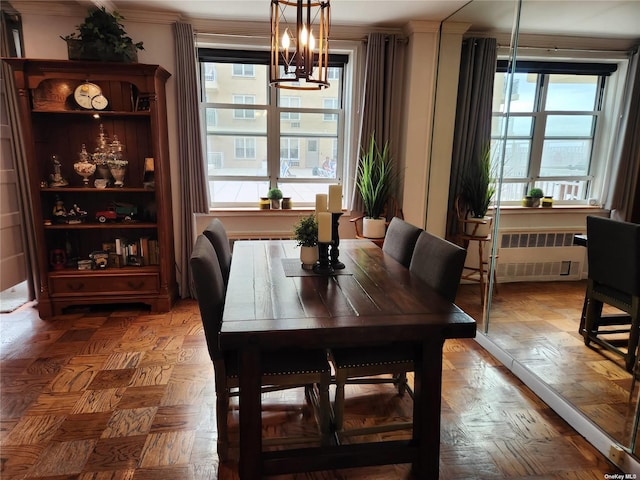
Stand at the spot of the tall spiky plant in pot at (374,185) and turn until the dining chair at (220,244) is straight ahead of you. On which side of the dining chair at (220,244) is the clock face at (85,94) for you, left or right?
right

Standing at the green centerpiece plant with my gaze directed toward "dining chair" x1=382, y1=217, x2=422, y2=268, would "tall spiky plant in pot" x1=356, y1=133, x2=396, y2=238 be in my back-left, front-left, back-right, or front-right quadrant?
front-left

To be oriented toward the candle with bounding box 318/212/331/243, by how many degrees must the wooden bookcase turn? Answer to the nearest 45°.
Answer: approximately 45° to its left

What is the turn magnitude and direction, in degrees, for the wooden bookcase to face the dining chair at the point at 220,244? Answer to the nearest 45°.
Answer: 0° — it already faces it

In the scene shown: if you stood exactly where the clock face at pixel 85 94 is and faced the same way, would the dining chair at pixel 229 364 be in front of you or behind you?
in front

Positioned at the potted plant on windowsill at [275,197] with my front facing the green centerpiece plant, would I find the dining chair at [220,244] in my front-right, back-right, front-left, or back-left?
front-right

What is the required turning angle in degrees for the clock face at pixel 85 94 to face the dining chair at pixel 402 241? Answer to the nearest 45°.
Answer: approximately 45° to its left

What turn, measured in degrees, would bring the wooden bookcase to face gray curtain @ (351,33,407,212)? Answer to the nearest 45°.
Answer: approximately 90° to its left

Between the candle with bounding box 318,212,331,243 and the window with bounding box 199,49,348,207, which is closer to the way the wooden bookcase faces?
the candle

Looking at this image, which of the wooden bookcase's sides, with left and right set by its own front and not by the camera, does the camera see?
front

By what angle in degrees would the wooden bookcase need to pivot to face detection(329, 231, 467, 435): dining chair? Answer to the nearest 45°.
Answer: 0° — it already faces it

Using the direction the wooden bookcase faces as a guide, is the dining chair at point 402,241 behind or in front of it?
in front
